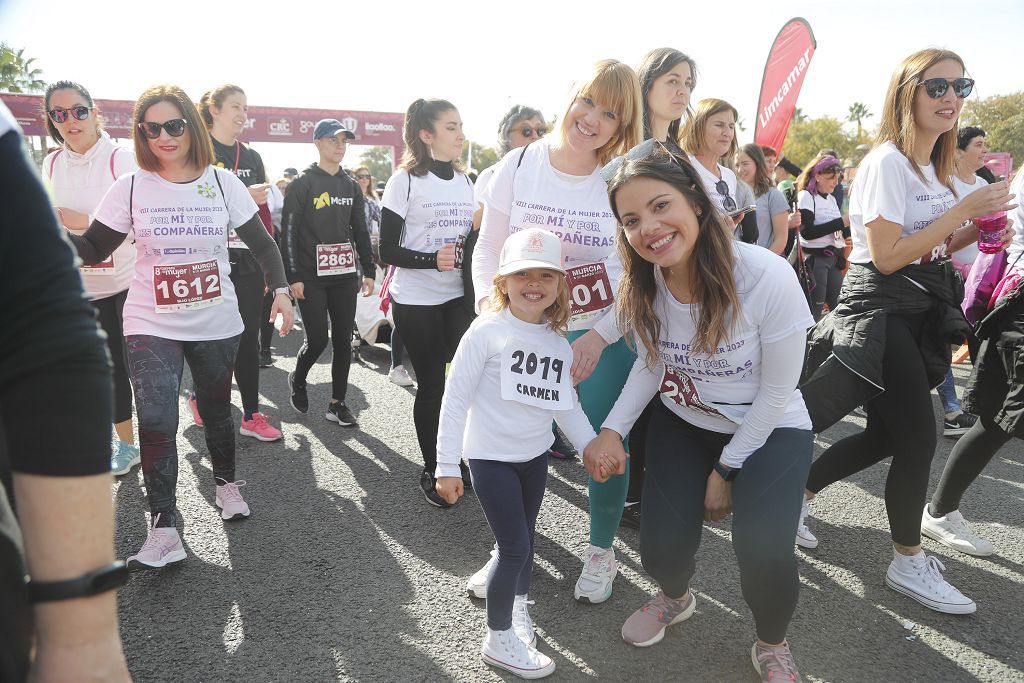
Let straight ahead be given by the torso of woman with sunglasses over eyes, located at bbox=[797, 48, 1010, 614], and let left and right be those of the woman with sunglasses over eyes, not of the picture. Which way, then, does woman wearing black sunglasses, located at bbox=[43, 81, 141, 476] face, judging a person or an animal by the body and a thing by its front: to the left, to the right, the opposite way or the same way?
the same way

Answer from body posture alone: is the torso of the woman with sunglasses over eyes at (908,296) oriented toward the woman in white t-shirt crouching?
no

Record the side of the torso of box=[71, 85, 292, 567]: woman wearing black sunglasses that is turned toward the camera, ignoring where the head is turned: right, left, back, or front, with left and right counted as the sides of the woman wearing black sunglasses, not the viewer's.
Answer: front

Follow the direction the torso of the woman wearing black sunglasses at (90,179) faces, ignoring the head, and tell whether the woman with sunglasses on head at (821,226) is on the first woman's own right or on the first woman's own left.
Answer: on the first woman's own left

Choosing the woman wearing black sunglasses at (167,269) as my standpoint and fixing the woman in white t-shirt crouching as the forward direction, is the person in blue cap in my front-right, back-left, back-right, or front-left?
back-left

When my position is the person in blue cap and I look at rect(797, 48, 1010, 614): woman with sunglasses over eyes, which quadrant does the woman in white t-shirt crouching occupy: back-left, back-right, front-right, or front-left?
front-right

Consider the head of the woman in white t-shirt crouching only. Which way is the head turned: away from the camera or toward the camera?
toward the camera

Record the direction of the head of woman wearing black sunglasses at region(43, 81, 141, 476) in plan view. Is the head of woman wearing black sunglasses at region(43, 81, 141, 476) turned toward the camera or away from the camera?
toward the camera

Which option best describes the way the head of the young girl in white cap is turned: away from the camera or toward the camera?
toward the camera

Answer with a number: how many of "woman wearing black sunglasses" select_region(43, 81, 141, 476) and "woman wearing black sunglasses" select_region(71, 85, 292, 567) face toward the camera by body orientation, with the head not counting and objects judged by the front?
2

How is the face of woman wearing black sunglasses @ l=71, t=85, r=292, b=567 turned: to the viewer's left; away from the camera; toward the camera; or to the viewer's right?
toward the camera

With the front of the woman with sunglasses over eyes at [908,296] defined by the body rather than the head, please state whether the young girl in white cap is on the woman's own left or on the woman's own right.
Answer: on the woman's own right

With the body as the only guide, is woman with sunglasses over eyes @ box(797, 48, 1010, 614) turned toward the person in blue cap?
no

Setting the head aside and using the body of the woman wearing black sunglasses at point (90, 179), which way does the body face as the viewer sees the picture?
toward the camera
